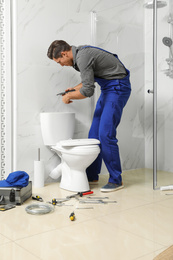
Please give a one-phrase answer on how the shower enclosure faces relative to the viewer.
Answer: facing the viewer and to the left of the viewer

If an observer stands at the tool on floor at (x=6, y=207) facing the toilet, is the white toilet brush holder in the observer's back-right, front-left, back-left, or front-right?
front-left

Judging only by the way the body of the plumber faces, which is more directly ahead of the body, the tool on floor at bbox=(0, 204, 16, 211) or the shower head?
the tool on floor

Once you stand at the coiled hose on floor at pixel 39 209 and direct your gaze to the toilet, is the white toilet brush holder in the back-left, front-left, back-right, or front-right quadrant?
front-left

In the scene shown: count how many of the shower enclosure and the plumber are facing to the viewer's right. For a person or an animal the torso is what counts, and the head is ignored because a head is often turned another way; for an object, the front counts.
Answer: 0

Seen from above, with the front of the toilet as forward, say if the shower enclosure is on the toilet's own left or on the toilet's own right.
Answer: on the toilet's own left

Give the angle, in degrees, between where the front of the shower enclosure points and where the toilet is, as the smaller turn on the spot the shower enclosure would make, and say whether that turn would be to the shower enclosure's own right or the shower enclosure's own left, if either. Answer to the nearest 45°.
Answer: approximately 45° to the shower enclosure's own right

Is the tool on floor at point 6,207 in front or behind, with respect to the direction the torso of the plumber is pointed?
in front

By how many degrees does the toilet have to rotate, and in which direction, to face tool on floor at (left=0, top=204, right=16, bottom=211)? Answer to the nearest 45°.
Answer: approximately 90° to its right

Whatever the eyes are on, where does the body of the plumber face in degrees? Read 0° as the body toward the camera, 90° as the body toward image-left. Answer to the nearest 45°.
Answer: approximately 90°

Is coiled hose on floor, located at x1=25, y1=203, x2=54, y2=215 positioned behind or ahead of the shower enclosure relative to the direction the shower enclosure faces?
ahead
